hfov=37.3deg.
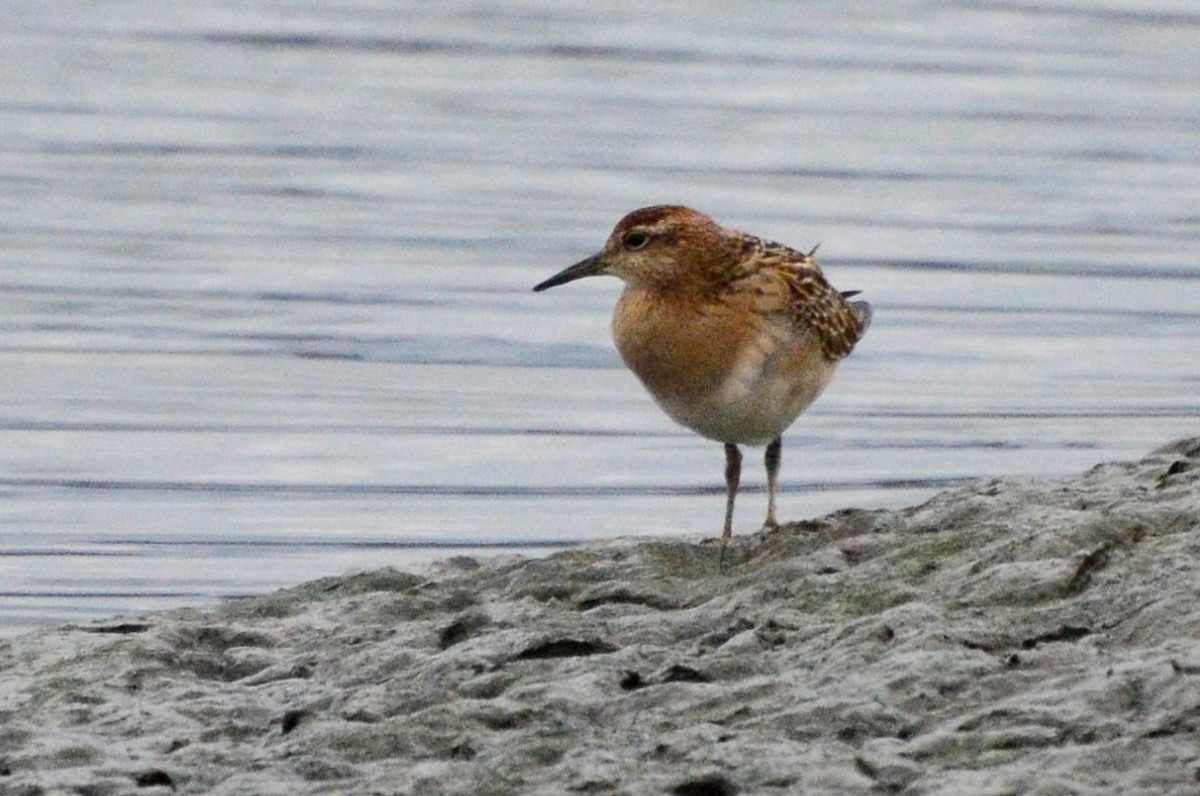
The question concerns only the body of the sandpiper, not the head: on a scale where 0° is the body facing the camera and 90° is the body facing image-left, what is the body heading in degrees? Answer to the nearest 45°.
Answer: approximately 45°
